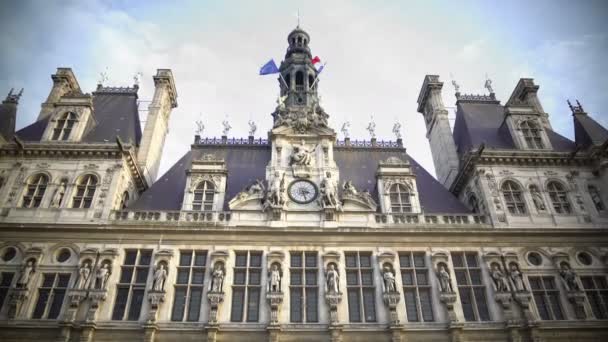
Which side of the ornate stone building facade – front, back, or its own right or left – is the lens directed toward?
front
